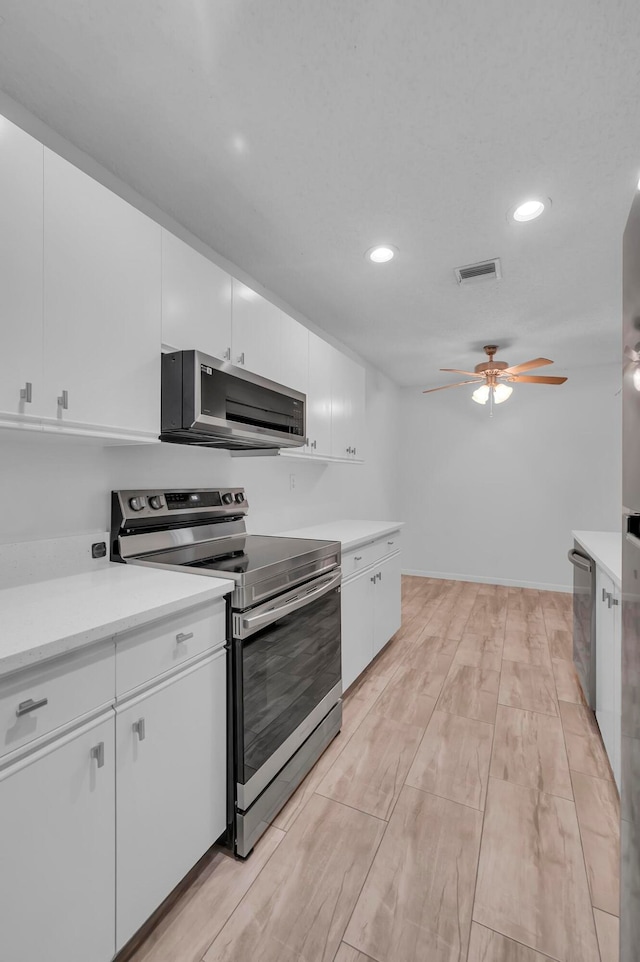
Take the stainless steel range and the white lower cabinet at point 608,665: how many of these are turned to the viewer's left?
1

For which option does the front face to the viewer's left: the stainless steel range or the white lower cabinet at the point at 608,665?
the white lower cabinet

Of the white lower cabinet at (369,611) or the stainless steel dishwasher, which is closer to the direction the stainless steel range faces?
the stainless steel dishwasher

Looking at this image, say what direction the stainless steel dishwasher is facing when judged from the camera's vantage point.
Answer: facing to the left of the viewer

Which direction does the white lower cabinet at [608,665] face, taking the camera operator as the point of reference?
facing to the left of the viewer

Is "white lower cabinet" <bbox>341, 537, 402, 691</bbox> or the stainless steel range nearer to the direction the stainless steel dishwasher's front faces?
the white lower cabinet

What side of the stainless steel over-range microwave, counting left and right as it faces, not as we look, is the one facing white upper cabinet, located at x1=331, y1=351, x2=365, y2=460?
left

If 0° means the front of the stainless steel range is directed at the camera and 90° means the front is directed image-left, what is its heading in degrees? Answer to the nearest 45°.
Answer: approximately 315°

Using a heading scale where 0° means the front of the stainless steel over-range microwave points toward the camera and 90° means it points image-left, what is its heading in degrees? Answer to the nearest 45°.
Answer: approximately 315°

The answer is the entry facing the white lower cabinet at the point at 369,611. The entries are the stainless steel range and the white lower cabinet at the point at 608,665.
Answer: the white lower cabinet at the point at 608,665

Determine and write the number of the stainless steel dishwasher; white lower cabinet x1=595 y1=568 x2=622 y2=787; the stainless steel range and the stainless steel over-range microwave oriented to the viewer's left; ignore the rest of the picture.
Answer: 2
